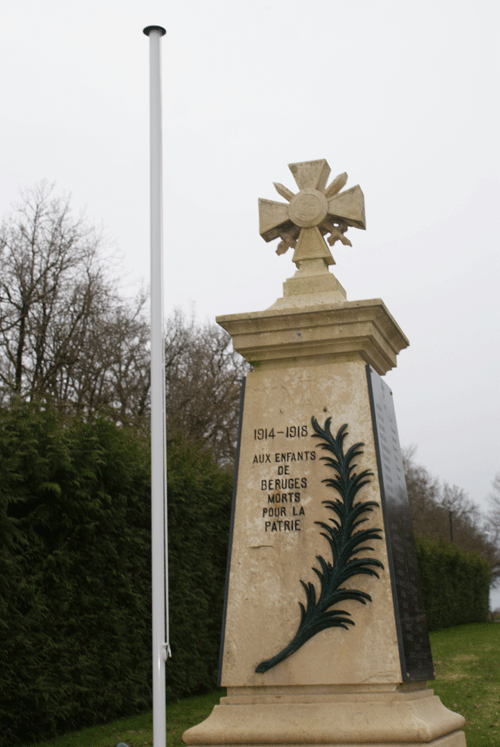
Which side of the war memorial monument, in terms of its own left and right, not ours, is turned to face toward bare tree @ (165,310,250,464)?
back

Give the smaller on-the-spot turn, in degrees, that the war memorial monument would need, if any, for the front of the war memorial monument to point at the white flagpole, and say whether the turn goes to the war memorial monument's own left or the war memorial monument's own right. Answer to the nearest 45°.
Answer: approximately 45° to the war memorial monument's own right

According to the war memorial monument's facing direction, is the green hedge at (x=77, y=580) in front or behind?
behind

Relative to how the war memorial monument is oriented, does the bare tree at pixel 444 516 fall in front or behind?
behind

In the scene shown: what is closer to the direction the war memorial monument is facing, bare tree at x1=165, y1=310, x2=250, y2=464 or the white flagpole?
the white flagpole

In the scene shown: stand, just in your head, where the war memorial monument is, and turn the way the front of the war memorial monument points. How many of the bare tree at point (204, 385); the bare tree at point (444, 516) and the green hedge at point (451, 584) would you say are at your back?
3

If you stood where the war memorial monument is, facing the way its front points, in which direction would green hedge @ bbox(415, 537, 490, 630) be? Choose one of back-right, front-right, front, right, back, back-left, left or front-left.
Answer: back

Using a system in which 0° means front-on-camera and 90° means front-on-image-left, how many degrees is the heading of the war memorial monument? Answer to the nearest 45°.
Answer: approximately 0°

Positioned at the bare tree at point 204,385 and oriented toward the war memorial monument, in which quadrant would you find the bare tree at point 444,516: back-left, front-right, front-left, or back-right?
back-left

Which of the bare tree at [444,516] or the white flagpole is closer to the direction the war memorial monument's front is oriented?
the white flagpole

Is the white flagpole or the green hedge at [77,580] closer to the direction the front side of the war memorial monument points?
the white flagpole
